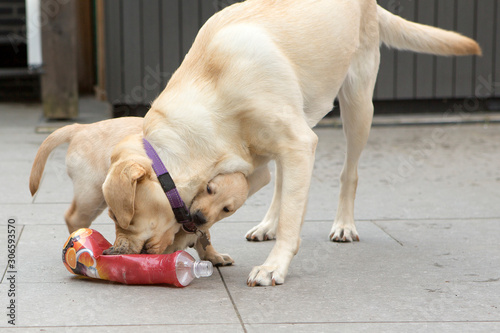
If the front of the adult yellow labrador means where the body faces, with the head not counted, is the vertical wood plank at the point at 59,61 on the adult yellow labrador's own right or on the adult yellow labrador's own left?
on the adult yellow labrador's own right

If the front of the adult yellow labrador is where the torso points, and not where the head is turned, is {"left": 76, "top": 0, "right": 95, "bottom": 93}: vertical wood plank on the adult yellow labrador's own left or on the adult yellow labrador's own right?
on the adult yellow labrador's own right

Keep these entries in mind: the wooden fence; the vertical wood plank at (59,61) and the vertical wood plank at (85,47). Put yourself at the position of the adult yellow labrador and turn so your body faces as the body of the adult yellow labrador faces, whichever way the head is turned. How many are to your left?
0

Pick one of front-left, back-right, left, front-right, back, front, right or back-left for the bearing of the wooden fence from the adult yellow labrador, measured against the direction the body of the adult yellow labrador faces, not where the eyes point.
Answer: back-right

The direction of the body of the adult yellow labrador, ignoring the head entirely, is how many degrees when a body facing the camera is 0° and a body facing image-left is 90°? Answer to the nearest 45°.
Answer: approximately 45°
